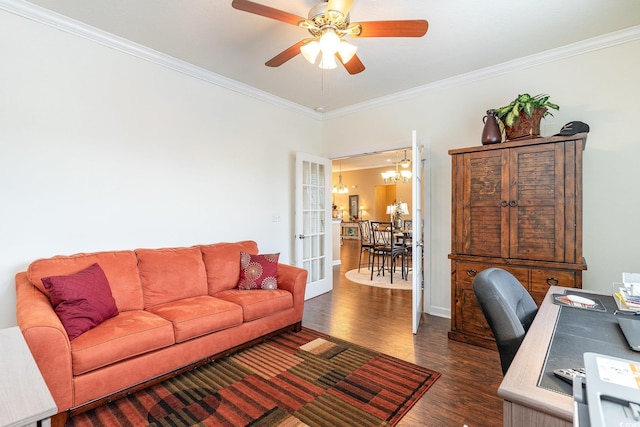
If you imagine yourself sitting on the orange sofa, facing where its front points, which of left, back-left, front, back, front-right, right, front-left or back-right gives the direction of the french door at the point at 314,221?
left

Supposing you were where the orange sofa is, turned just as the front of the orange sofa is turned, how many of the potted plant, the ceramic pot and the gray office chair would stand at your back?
0

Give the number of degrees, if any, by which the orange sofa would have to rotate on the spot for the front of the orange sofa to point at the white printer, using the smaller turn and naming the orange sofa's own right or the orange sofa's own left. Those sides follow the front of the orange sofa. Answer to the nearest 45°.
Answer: approximately 45° to the orange sofa's own right

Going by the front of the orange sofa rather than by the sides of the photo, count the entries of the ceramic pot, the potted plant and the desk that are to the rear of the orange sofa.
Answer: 0

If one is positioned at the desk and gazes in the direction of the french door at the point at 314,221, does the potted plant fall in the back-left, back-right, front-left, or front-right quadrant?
front-right

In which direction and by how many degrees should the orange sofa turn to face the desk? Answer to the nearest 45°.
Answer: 0° — it already faces it

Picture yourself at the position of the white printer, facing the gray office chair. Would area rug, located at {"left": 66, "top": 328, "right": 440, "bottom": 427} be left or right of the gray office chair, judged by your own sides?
left

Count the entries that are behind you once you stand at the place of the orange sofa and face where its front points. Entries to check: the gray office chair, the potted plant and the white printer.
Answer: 0

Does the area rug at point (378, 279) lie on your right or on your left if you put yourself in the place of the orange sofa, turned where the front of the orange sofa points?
on your left

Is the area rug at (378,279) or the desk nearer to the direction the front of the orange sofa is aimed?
the desk

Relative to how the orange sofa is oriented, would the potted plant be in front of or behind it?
in front

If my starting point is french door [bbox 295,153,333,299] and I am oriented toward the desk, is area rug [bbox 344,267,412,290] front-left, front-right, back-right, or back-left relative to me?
back-left

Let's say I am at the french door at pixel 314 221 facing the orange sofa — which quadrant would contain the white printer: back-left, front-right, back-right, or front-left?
front-left

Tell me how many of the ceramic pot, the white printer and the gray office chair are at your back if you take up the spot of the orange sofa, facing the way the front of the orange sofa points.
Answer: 0

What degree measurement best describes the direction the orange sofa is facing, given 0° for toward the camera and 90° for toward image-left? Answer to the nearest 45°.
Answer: approximately 315°

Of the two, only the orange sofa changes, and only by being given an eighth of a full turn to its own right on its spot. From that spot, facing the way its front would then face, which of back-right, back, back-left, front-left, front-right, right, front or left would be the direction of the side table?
front

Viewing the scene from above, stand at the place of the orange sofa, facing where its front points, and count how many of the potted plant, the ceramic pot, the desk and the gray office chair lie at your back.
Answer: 0

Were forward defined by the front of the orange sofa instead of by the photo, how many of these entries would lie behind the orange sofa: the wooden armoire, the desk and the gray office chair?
0
